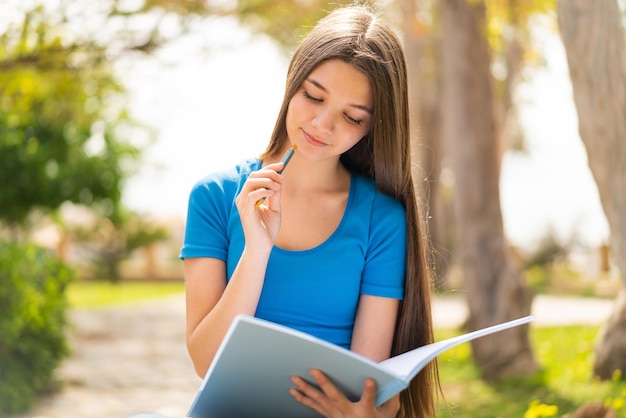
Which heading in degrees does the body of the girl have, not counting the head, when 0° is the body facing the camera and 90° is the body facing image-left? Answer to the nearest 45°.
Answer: approximately 0°
